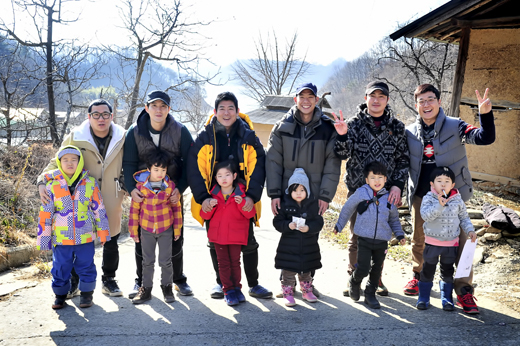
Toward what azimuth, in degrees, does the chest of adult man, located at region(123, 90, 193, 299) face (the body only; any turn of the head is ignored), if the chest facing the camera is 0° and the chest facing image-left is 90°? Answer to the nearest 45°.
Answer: approximately 0°

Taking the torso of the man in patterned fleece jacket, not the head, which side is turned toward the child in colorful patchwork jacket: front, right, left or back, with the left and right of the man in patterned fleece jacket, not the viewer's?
right

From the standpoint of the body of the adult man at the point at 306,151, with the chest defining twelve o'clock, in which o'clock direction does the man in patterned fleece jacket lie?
The man in patterned fleece jacket is roughly at 9 o'clock from the adult man.

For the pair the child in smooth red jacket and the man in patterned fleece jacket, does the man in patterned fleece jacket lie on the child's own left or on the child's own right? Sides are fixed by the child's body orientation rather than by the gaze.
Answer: on the child's own left
